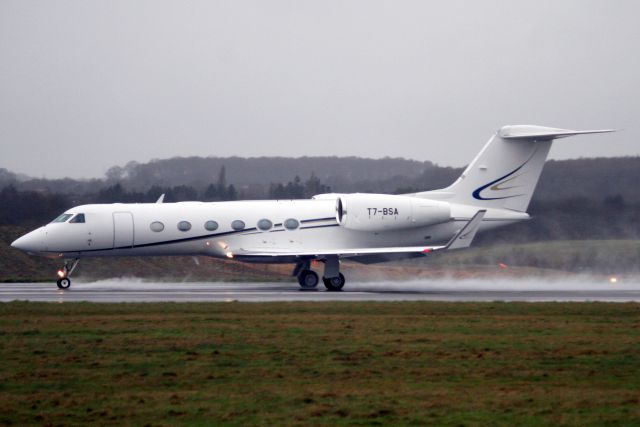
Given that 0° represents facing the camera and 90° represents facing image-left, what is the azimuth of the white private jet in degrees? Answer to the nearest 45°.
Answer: approximately 90°
